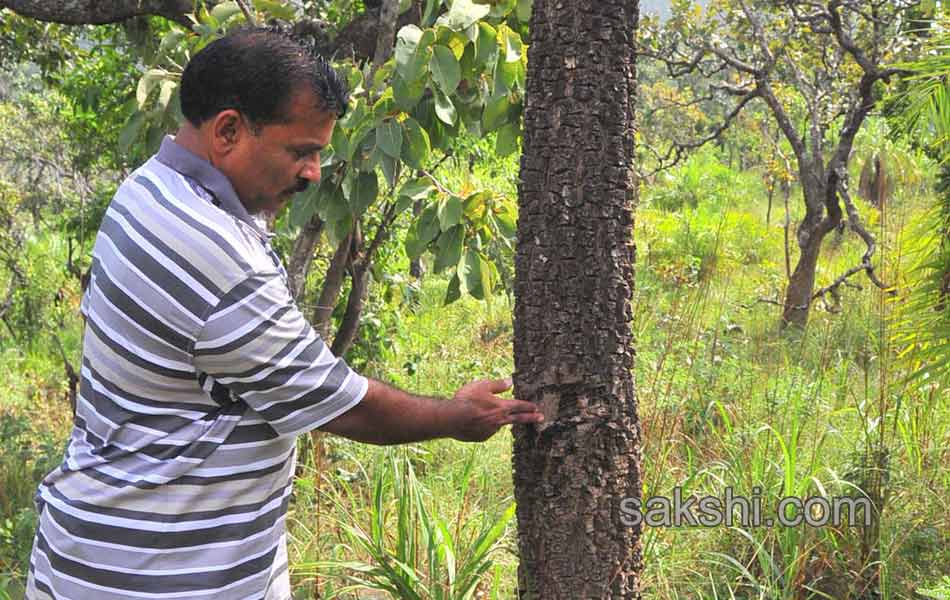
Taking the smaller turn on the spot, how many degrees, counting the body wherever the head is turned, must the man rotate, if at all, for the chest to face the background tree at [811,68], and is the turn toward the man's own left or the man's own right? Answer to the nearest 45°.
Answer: approximately 45° to the man's own left

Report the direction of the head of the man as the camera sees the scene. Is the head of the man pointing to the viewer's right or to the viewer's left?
to the viewer's right

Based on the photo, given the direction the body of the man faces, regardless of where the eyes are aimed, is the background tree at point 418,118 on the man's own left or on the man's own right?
on the man's own left

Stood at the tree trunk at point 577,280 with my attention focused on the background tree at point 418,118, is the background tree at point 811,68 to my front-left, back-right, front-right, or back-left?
front-right

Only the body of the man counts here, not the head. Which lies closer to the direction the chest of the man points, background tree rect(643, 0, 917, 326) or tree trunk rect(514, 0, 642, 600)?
the tree trunk

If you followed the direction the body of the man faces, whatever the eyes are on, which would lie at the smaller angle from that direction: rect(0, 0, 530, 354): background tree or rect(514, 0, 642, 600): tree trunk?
the tree trunk

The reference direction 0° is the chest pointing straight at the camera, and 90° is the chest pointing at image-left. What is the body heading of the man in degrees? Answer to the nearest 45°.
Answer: approximately 270°
